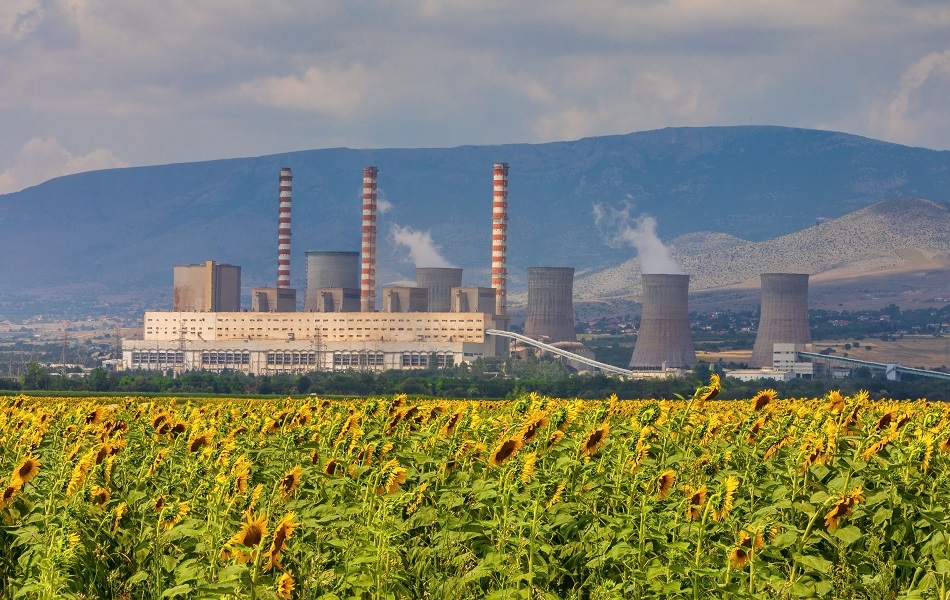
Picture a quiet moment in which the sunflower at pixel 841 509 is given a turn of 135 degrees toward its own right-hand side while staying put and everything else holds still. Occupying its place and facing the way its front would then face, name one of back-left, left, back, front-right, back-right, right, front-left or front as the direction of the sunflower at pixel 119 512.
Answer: front

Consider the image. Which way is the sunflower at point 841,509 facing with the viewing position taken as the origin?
facing the viewer and to the right of the viewer

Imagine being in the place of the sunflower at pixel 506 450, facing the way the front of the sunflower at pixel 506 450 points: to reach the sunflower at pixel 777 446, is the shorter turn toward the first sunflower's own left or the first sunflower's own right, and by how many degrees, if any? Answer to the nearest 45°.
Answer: approximately 90° to the first sunflower's own left

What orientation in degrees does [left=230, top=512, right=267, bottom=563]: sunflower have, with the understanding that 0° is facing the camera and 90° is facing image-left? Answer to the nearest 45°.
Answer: approximately 315°

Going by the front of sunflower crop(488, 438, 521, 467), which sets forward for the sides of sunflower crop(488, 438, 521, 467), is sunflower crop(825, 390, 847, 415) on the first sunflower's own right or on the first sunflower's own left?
on the first sunflower's own left

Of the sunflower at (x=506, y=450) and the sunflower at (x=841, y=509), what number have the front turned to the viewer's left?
0

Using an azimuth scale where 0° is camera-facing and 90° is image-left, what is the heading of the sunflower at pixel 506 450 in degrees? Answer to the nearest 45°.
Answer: approximately 315°

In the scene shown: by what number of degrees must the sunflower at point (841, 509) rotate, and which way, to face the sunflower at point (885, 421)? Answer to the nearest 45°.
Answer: approximately 135° to its left

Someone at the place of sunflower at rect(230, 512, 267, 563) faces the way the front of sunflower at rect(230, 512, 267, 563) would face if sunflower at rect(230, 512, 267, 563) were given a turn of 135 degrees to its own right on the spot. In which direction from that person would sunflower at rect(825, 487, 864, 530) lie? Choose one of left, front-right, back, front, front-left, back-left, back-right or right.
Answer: back

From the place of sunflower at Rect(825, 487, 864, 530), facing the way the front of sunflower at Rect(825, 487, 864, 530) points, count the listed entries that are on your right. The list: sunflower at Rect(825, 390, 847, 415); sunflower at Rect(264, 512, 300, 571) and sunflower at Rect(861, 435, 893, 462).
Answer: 1
